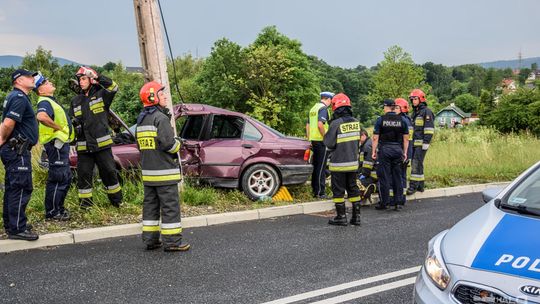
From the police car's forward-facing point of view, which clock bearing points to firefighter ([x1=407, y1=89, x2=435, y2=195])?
The firefighter is roughly at 4 o'clock from the police car.

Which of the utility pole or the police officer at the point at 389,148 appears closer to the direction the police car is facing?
the utility pole

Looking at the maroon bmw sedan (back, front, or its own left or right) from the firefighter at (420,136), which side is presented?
back

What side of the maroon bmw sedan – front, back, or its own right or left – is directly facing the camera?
left

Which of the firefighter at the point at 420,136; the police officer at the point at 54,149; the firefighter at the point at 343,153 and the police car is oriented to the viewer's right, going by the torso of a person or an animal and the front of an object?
the police officer

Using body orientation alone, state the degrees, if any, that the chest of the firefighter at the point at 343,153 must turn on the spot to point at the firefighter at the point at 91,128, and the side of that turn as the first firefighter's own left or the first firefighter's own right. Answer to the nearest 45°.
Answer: approximately 45° to the first firefighter's own left

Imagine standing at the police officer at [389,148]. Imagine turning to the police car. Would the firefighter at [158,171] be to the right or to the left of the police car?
right

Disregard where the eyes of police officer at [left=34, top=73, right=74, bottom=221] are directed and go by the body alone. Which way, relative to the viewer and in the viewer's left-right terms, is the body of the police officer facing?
facing to the right of the viewer

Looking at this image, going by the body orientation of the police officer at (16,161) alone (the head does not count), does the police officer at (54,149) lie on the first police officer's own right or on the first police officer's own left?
on the first police officer's own left

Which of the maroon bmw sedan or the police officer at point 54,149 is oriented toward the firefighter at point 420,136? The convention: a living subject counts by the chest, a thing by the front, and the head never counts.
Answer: the police officer
